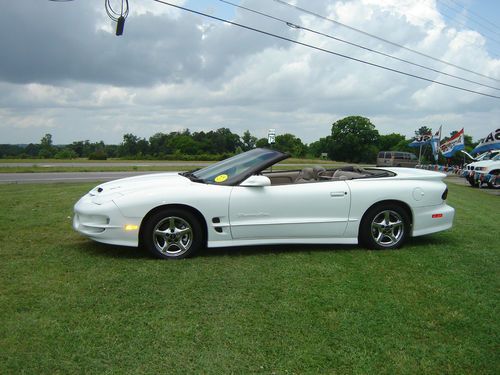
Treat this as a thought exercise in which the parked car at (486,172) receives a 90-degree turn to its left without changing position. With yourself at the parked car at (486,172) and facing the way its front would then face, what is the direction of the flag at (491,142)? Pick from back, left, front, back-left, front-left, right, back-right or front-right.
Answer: back-left

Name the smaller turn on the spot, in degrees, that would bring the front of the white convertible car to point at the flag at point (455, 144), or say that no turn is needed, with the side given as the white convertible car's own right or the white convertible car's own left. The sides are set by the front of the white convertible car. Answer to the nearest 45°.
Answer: approximately 135° to the white convertible car's own right

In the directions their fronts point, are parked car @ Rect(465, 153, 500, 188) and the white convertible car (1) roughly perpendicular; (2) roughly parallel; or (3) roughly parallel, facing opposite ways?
roughly parallel

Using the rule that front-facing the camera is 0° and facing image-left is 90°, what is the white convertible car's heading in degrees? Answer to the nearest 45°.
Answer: approximately 90°

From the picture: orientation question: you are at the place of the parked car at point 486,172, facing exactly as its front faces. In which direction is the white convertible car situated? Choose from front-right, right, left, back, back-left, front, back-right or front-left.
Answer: front-left

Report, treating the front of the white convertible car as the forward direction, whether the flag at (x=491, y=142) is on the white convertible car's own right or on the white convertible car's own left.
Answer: on the white convertible car's own right

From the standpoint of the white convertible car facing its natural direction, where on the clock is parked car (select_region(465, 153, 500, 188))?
The parked car is roughly at 4 o'clock from the white convertible car.

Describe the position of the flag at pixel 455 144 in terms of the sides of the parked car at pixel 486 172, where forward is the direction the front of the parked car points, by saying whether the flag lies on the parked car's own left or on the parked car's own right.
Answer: on the parked car's own right

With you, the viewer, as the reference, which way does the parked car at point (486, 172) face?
facing the viewer and to the left of the viewer

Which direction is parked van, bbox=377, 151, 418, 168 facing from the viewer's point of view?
to the viewer's right

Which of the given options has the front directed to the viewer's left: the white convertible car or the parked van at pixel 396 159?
the white convertible car
